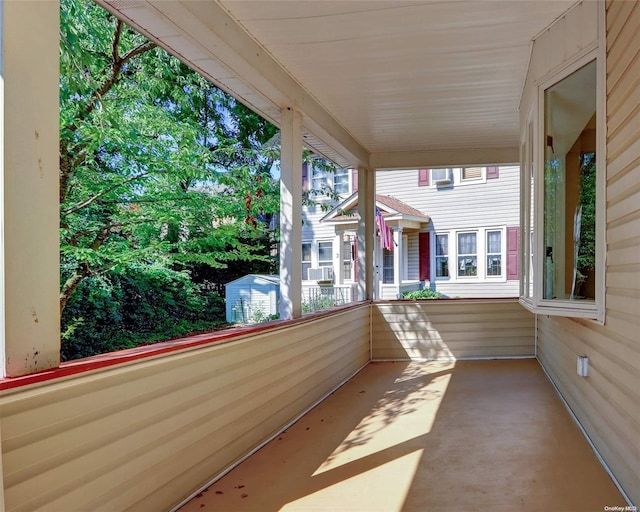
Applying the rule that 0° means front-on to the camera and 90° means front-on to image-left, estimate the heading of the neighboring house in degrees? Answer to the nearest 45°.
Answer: approximately 45°

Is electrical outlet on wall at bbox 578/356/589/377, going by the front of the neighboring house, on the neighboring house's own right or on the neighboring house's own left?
on the neighboring house's own left
